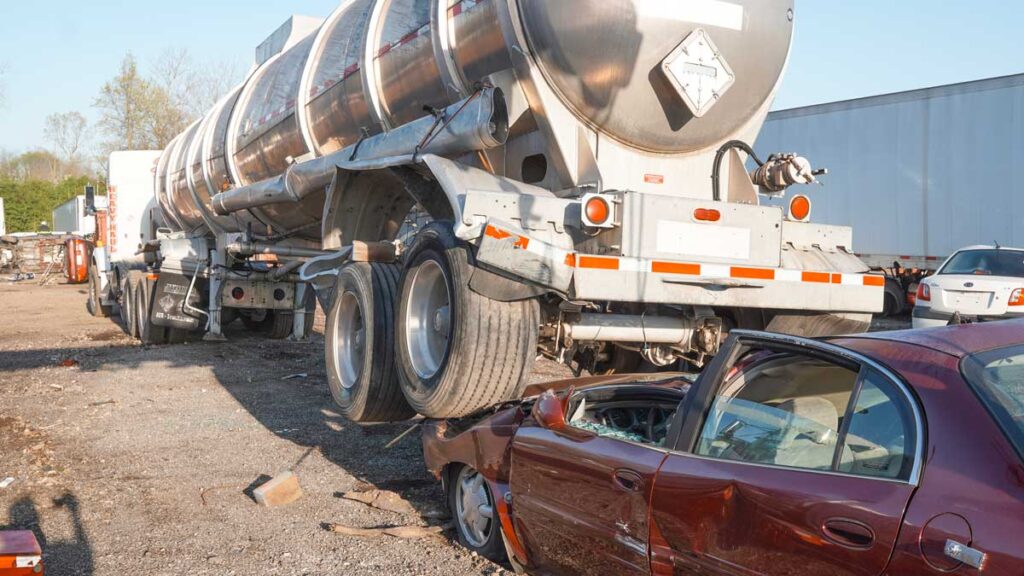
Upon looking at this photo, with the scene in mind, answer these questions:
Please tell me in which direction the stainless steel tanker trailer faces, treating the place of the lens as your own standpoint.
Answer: facing away from the viewer and to the left of the viewer

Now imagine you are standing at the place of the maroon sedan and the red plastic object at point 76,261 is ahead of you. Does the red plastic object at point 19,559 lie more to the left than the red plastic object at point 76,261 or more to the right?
left

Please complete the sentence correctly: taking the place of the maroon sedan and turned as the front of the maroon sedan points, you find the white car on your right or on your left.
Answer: on your right

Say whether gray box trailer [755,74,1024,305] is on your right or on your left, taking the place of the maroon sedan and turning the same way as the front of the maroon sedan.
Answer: on your right

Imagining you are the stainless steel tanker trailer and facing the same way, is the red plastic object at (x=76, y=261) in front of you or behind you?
in front

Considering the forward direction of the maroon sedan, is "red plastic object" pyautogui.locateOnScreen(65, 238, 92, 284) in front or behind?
in front

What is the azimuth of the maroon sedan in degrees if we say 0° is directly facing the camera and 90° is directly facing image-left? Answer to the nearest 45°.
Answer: approximately 135°

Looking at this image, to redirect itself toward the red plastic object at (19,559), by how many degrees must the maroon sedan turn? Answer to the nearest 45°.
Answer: approximately 45° to its left

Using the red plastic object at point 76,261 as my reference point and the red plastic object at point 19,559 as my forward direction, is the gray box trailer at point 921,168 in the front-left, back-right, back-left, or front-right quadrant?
front-left

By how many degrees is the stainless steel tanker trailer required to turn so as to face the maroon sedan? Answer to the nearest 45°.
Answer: approximately 135° to its left
